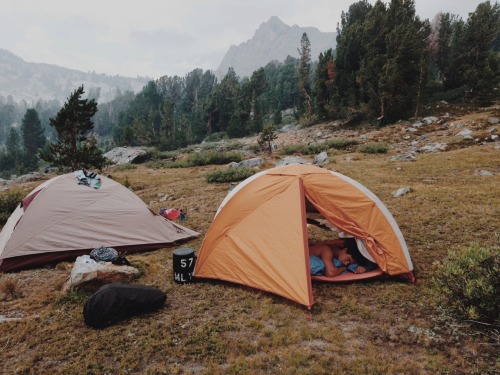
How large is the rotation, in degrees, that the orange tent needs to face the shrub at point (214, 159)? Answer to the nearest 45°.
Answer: approximately 180°

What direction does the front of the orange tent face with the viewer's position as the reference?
facing the viewer

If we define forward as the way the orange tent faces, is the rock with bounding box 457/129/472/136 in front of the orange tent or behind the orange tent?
behind

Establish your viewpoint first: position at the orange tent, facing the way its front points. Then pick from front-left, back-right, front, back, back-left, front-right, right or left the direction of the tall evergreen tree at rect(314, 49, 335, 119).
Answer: back

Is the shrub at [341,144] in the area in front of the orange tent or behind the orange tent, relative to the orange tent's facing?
behind

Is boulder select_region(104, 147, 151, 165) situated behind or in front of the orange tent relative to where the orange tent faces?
behind

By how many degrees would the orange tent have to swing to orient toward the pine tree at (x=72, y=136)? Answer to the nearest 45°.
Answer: approximately 135° to its right

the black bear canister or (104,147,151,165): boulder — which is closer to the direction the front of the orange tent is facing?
the black bear canister

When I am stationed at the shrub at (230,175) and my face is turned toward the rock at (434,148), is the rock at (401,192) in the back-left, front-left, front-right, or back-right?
front-right

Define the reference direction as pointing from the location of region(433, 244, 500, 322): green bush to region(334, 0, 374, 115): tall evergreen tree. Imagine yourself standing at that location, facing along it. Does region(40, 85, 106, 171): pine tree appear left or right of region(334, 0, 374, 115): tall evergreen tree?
left

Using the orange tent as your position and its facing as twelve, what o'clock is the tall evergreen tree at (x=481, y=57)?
The tall evergreen tree is roughly at 7 o'clock from the orange tent.

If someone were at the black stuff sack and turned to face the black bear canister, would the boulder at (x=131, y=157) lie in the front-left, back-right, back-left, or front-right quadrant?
front-left
